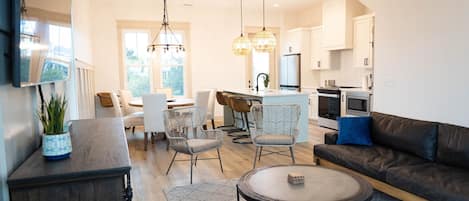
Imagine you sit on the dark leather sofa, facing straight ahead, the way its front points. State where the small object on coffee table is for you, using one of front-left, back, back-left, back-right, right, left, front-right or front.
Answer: front

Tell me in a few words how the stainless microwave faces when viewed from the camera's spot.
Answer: facing the viewer and to the left of the viewer

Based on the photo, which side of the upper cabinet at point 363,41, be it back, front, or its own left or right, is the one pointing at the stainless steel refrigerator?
right

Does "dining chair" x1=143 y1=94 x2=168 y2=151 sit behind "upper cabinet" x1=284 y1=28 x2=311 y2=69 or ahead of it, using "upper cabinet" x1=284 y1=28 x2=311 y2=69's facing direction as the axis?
ahead

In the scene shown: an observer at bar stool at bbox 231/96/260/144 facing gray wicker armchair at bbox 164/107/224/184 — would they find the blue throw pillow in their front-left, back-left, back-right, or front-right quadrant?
front-left

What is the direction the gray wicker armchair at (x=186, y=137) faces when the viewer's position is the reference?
facing the viewer and to the right of the viewer

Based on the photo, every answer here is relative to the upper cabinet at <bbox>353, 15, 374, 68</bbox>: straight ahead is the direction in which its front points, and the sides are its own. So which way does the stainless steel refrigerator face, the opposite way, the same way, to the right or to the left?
the same way

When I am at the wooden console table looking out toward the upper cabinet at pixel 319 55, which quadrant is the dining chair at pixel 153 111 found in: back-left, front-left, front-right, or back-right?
front-left

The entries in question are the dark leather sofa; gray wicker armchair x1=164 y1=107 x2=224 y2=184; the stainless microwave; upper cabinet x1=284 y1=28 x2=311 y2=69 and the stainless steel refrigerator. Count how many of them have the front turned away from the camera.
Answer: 0

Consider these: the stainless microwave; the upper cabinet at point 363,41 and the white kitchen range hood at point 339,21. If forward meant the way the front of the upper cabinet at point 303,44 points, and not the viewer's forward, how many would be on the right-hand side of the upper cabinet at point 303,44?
0

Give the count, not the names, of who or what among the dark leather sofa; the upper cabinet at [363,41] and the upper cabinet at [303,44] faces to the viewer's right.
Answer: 0

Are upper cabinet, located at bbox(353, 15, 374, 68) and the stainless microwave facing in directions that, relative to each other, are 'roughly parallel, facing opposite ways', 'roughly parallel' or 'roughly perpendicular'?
roughly parallel

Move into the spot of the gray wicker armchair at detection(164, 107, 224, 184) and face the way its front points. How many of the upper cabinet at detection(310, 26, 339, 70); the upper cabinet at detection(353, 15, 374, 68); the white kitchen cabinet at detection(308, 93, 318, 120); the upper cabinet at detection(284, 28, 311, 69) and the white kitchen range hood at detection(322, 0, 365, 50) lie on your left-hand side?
5

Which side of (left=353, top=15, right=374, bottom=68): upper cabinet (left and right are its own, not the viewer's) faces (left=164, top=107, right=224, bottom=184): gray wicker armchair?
front

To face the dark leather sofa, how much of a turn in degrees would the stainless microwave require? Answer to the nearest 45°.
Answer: approximately 45° to its left
